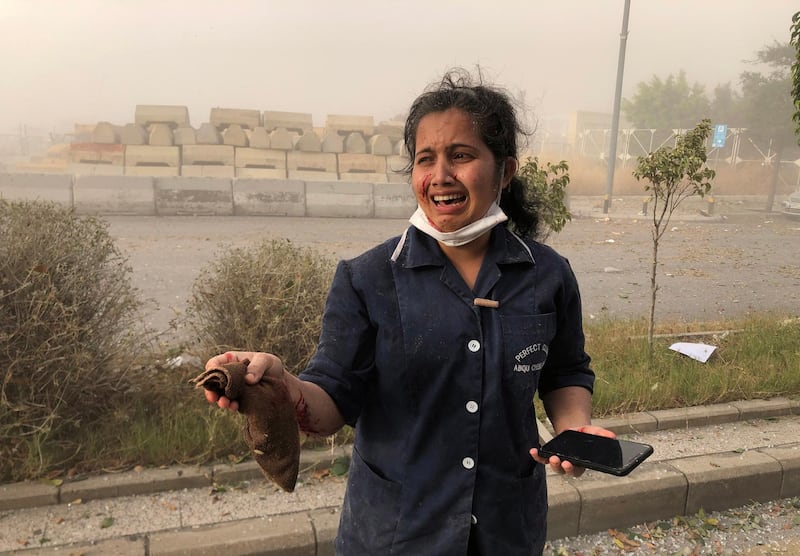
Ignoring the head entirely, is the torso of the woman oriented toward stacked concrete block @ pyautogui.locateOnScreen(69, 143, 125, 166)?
no

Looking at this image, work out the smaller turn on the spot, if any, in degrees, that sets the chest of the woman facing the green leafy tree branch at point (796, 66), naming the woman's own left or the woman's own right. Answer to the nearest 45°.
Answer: approximately 135° to the woman's own left

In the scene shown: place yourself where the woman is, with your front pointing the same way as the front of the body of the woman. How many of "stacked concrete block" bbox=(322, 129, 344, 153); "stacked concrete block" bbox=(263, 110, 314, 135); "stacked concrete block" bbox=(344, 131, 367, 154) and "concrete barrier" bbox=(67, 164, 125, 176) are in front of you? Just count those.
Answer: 0

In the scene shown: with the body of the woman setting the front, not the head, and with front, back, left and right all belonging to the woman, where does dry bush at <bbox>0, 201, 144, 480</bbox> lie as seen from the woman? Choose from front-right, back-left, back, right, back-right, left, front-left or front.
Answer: back-right

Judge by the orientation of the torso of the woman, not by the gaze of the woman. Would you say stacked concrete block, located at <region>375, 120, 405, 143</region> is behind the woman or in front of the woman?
behind

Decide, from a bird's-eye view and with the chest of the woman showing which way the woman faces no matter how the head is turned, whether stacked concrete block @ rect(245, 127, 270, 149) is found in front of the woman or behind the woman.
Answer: behind

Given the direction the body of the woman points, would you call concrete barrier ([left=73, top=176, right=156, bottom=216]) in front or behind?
behind

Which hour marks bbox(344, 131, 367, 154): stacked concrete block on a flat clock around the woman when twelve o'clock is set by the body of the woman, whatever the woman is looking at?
The stacked concrete block is roughly at 6 o'clock from the woman.

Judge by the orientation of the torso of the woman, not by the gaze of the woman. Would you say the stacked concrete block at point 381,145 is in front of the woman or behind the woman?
behind

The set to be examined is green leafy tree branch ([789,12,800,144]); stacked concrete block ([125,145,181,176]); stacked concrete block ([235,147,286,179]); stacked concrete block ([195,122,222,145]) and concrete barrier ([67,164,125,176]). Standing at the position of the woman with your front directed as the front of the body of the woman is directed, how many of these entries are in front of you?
0

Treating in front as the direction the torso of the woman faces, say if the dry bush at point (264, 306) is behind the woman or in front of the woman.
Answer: behind

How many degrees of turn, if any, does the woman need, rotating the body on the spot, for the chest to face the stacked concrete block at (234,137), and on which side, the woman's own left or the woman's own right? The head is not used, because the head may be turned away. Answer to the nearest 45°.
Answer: approximately 180°

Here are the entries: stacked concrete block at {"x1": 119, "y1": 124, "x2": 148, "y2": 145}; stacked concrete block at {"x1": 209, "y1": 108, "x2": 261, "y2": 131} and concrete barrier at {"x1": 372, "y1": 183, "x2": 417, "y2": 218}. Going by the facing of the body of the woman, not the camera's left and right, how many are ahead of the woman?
0

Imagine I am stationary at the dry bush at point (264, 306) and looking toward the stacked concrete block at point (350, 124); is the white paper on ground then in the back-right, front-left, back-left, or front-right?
front-right

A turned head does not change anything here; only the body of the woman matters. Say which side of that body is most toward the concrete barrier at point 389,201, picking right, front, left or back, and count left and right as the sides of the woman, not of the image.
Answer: back

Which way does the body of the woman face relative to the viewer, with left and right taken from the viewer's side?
facing the viewer

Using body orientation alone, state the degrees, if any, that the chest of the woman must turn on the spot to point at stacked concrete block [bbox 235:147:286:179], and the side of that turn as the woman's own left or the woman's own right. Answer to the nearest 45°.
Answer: approximately 180°

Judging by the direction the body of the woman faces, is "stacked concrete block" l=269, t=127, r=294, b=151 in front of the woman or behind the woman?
behind

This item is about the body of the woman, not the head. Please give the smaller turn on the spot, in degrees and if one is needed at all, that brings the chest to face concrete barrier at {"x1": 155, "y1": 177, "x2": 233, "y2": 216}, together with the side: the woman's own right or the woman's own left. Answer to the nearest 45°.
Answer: approximately 180°
